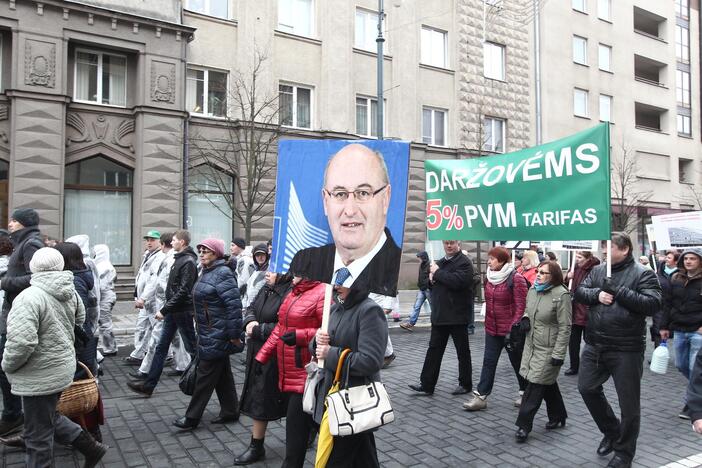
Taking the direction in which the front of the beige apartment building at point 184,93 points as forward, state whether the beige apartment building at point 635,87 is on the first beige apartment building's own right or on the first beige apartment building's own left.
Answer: on the first beige apartment building's own left

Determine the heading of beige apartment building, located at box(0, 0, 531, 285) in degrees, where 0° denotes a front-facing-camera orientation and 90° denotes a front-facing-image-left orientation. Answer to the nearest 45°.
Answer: approximately 315°
